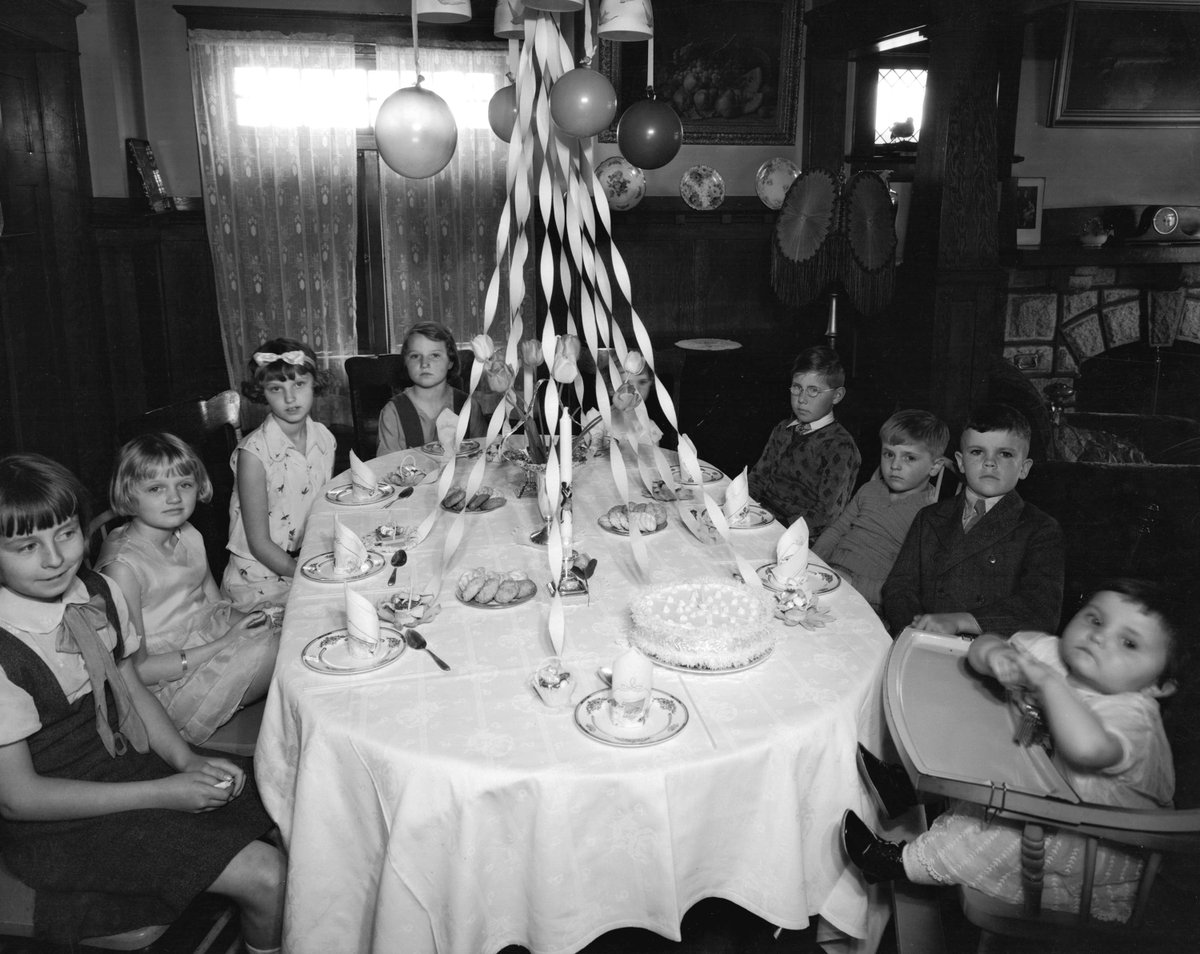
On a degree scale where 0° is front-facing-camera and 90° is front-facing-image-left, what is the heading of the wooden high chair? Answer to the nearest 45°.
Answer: approximately 90°

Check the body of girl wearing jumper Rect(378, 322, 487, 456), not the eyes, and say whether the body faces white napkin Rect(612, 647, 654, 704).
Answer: yes

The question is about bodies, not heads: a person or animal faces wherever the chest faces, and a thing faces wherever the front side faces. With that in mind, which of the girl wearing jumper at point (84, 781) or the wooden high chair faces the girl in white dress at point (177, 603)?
the wooden high chair

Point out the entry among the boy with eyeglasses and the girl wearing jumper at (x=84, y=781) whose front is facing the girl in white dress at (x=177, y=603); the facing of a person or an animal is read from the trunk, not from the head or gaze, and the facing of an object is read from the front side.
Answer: the boy with eyeglasses

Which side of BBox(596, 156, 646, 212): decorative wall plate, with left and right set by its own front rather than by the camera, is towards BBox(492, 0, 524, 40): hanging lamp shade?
front

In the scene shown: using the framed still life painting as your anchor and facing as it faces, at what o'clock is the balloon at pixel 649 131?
The balloon is roughly at 12 o'clock from the framed still life painting.

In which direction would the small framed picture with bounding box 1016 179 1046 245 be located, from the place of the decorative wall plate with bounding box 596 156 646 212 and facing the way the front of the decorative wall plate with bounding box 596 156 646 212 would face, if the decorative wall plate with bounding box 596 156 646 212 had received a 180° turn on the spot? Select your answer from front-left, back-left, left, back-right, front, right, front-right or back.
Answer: right

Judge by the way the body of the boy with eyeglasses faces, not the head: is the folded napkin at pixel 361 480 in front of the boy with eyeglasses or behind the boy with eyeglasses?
in front

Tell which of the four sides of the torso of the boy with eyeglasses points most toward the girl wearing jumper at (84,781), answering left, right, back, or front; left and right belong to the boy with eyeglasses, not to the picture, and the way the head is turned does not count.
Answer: front
